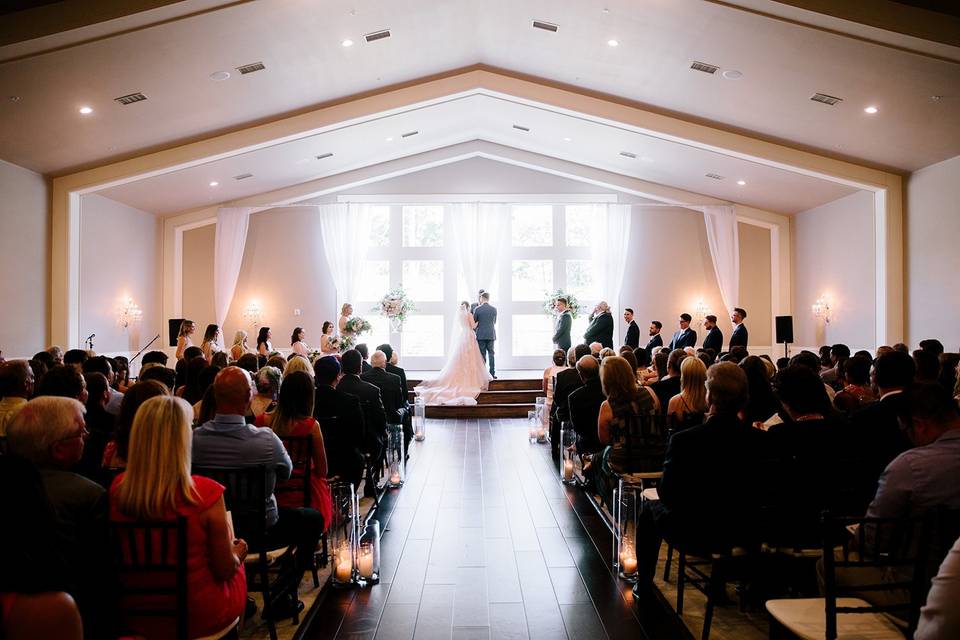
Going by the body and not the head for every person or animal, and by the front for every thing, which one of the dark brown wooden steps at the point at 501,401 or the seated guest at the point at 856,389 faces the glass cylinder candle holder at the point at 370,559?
the dark brown wooden steps

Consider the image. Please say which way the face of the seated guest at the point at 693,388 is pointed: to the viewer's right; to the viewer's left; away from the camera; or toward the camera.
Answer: away from the camera

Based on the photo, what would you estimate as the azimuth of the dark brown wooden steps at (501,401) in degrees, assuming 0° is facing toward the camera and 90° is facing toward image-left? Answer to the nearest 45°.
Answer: approximately 0°

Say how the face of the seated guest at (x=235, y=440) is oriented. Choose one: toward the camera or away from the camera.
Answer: away from the camera

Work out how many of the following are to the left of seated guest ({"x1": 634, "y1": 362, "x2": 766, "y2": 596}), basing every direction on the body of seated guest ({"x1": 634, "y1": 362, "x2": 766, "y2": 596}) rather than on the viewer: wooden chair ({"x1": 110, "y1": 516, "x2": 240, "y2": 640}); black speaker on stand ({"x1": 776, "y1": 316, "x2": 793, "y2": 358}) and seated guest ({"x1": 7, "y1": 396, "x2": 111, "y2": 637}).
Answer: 2

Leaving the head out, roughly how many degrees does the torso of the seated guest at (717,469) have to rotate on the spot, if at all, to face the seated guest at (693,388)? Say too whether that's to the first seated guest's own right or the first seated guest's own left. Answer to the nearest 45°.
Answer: approximately 45° to the first seated guest's own right

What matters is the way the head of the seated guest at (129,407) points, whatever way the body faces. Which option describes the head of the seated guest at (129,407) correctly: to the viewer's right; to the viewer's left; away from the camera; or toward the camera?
away from the camera

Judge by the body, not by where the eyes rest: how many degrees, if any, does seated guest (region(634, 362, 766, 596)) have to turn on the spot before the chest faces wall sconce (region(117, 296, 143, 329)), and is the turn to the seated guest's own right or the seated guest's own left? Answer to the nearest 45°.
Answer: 0° — they already face it

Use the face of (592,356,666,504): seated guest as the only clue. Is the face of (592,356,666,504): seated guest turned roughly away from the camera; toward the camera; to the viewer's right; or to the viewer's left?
away from the camera

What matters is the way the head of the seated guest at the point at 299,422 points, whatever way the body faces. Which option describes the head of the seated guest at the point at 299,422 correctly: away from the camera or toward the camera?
away from the camera

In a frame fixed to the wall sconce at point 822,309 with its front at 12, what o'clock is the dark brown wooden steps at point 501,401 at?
The dark brown wooden steps is roughly at 11 o'clock from the wall sconce.

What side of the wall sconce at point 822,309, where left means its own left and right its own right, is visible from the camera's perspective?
left

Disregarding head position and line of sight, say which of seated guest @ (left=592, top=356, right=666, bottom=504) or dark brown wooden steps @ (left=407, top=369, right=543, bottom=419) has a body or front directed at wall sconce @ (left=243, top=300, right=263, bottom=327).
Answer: the seated guest

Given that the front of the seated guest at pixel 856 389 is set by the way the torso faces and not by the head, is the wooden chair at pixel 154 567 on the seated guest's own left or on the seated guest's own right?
on the seated guest's own left
